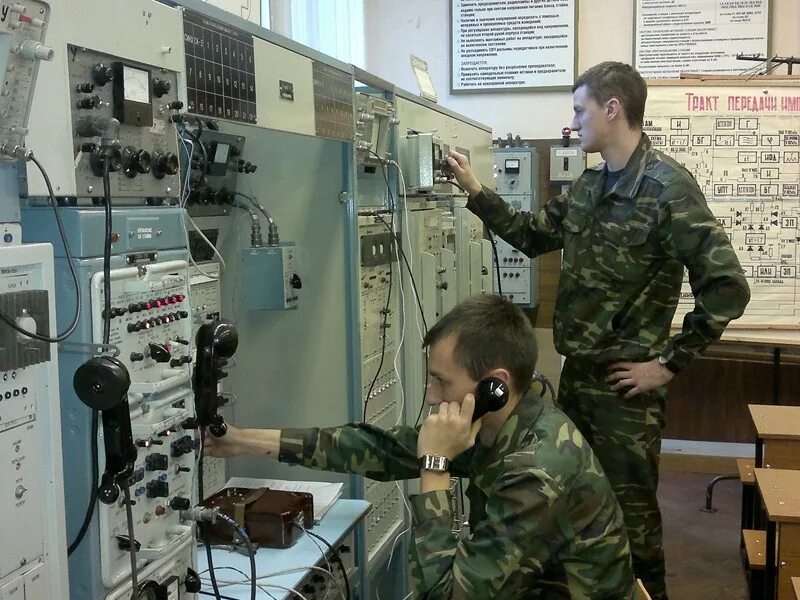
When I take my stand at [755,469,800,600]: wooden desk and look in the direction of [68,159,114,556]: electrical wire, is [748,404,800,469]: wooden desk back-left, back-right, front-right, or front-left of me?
back-right

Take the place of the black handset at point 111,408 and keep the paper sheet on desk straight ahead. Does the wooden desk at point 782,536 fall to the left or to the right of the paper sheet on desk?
right

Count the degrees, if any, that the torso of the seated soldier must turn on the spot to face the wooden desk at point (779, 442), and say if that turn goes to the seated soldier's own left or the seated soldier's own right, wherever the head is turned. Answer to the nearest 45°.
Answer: approximately 135° to the seated soldier's own right

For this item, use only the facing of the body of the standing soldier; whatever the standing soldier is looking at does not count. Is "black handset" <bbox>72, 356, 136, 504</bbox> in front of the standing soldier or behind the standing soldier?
in front

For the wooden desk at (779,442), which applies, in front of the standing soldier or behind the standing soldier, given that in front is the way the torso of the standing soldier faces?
behind

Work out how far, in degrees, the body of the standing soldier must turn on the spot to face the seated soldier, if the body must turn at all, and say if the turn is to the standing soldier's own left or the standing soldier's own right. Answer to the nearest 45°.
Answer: approximately 45° to the standing soldier's own left

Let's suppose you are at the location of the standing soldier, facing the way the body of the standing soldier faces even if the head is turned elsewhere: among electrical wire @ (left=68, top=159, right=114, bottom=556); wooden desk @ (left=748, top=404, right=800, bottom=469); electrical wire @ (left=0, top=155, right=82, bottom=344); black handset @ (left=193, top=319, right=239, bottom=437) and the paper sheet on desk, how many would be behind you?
1

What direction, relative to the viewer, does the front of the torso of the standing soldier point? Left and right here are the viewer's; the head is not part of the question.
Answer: facing the viewer and to the left of the viewer

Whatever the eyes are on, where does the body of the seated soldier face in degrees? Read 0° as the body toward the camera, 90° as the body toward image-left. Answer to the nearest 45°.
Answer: approximately 90°

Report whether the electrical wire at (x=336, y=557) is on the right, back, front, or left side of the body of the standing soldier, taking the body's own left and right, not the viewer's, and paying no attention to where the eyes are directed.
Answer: front

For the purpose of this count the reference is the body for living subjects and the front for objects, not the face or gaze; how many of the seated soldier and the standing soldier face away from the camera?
0

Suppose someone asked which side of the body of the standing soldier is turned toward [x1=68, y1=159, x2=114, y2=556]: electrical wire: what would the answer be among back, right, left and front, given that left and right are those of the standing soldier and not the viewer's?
front

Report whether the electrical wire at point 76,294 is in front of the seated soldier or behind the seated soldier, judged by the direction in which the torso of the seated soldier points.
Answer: in front

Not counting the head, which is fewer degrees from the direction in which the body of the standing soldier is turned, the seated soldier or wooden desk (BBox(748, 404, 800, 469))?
the seated soldier

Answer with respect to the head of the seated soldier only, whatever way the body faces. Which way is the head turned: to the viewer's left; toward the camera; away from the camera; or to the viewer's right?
to the viewer's left

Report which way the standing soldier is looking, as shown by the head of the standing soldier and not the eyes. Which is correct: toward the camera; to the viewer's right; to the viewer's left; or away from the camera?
to the viewer's left
